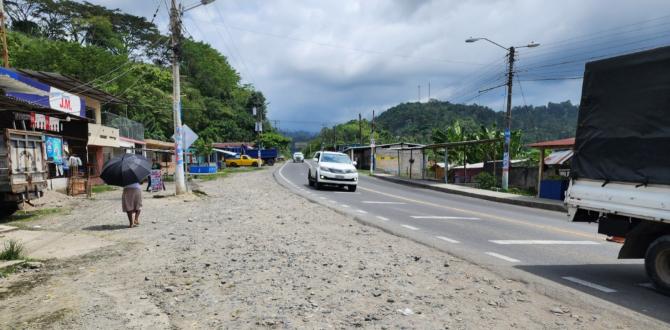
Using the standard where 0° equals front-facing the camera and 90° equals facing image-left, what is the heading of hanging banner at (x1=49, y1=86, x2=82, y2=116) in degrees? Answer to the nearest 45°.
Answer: approximately 315°

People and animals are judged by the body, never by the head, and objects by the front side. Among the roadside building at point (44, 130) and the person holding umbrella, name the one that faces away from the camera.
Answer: the person holding umbrella

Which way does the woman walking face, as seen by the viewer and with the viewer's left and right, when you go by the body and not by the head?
facing away from the viewer

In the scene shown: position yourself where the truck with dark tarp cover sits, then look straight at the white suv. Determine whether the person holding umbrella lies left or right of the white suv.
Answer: left
